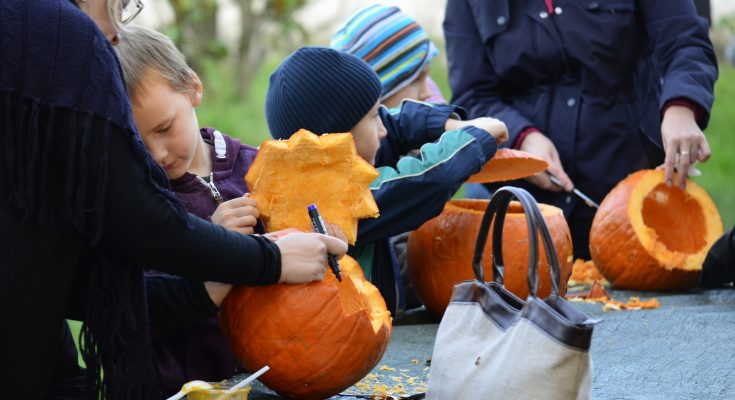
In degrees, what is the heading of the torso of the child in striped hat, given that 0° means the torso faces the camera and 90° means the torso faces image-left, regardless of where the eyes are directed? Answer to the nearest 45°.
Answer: approximately 270°

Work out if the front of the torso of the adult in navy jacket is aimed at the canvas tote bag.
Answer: yes

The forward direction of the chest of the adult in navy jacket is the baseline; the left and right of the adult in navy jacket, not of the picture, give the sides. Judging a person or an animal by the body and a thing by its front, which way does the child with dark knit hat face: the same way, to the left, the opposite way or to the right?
to the left

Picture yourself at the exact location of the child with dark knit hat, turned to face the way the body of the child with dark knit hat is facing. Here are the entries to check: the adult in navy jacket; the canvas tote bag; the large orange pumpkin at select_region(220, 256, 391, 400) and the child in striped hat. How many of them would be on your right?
2

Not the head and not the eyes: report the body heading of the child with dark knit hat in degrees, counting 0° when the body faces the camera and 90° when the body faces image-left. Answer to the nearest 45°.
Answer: approximately 270°

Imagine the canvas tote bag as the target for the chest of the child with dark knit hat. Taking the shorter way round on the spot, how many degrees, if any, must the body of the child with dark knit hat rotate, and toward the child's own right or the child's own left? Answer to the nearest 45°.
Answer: approximately 90° to the child's own right

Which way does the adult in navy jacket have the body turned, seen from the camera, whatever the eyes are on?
toward the camera

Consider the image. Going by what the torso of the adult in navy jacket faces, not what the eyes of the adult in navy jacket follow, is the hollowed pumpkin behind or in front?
in front

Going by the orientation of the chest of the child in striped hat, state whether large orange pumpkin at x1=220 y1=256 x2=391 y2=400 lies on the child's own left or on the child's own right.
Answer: on the child's own right

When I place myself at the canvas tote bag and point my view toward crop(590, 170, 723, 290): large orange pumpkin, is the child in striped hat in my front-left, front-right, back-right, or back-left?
front-left

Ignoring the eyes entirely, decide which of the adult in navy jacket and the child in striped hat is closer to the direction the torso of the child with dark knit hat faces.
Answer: the adult in navy jacket

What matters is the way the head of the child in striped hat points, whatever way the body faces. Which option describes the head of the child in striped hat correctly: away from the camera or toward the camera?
toward the camera
